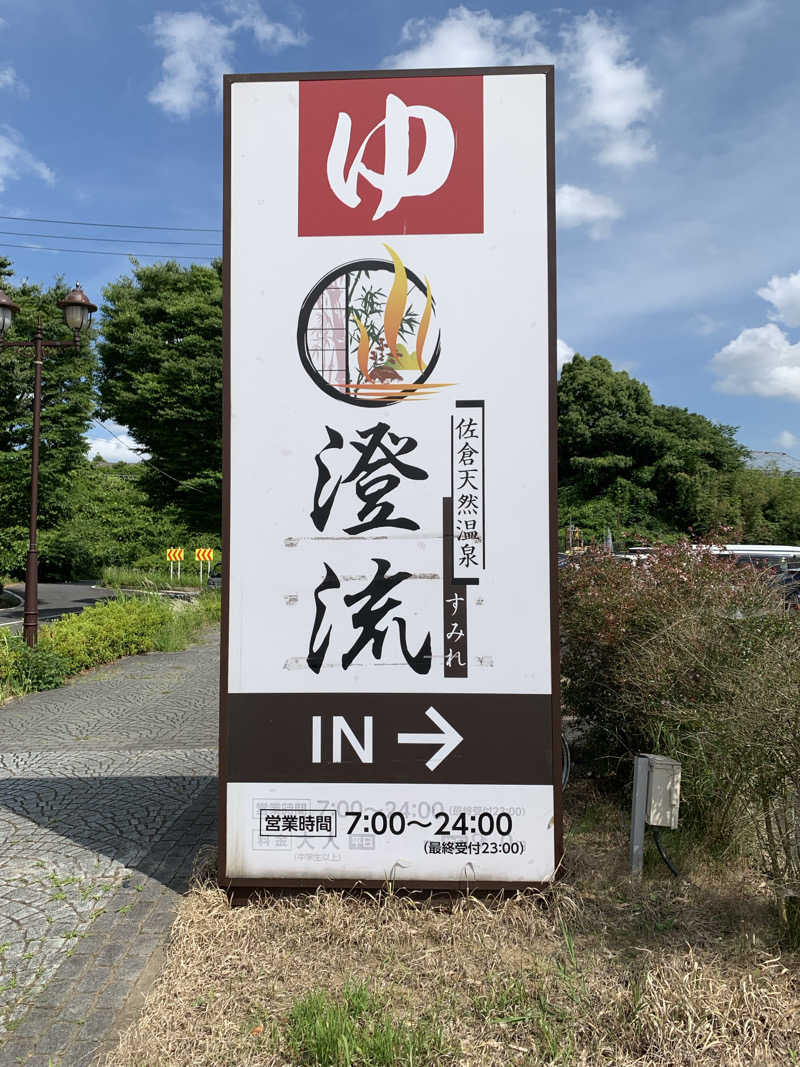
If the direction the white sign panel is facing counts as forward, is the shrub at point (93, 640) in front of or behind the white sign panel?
behind

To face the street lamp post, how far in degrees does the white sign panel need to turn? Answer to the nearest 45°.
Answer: approximately 135° to its right

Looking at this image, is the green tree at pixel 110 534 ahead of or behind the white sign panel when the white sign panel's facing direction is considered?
behind

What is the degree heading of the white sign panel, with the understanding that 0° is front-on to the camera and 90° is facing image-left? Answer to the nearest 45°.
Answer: approximately 0°

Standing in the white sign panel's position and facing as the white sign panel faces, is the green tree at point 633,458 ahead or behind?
behind
